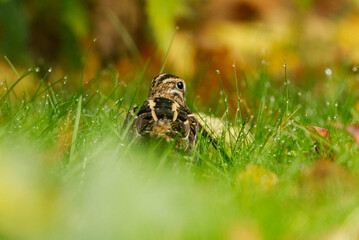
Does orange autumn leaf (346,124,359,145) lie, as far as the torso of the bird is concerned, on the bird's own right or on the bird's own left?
on the bird's own right

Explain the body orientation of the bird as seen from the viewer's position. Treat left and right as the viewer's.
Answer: facing away from the viewer
